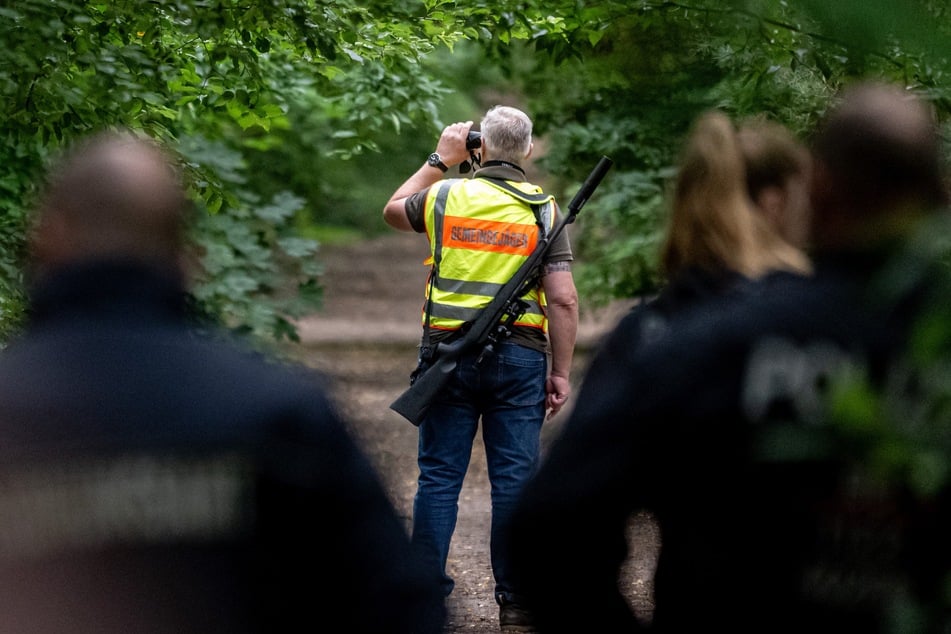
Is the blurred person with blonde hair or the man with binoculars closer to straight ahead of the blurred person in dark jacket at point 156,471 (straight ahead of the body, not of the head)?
the man with binoculars

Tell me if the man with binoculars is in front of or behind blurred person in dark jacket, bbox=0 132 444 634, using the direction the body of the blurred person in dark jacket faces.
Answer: in front

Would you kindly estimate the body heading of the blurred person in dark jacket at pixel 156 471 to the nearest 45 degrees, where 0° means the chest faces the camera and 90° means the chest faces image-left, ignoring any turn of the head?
approximately 180°

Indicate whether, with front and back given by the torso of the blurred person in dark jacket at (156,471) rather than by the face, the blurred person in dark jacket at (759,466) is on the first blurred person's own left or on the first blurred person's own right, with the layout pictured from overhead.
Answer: on the first blurred person's own right

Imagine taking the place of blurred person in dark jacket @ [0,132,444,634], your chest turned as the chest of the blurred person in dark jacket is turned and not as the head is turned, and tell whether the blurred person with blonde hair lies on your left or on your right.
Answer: on your right

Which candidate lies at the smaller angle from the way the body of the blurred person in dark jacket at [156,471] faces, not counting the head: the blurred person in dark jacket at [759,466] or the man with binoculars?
the man with binoculars
